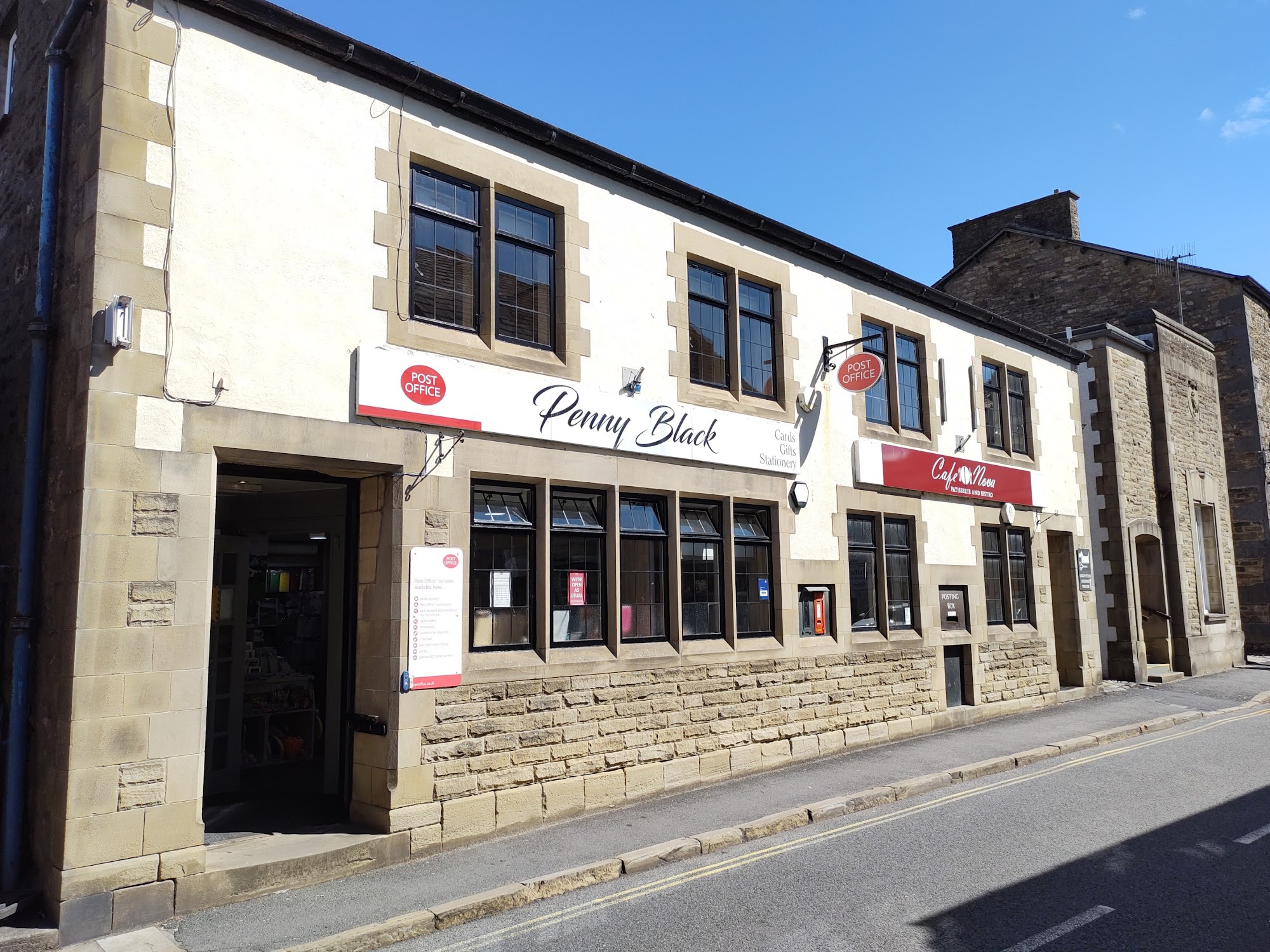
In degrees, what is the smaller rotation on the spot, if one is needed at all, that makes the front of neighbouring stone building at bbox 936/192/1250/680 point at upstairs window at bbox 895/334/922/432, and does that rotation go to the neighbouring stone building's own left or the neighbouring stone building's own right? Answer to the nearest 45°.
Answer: approximately 45° to the neighbouring stone building's own right

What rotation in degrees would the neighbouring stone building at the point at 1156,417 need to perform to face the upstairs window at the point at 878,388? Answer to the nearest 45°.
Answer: approximately 45° to its right

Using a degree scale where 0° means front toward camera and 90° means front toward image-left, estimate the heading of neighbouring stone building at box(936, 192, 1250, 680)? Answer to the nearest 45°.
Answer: approximately 315°

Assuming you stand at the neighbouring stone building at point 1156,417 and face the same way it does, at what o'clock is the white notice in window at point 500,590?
The white notice in window is roughly at 2 o'clock from the neighbouring stone building.

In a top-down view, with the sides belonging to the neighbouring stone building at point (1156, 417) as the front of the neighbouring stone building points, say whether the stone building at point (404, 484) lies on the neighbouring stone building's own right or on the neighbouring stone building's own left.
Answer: on the neighbouring stone building's own right

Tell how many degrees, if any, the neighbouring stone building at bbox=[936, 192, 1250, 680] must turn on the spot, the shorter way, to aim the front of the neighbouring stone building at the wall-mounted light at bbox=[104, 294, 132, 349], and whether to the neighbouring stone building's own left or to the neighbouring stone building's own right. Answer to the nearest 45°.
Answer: approximately 45° to the neighbouring stone building's own right

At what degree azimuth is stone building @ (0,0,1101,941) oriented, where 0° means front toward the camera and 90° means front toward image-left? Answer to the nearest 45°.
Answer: approximately 315°

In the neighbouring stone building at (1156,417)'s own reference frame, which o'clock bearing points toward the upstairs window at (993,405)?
The upstairs window is roughly at 2 o'clock from the neighbouring stone building.
